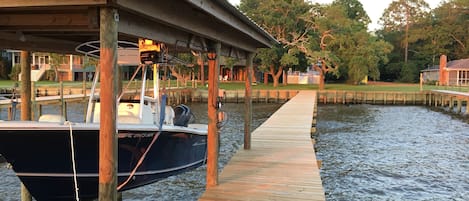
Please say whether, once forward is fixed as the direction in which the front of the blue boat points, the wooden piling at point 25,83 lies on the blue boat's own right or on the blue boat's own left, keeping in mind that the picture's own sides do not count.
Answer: on the blue boat's own right

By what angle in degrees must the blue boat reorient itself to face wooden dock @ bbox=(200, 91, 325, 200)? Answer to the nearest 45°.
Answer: approximately 135° to its right

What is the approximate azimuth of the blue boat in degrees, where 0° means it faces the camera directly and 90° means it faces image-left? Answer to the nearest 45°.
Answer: approximately 45°

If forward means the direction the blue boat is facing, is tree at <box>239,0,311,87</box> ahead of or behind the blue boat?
behind
